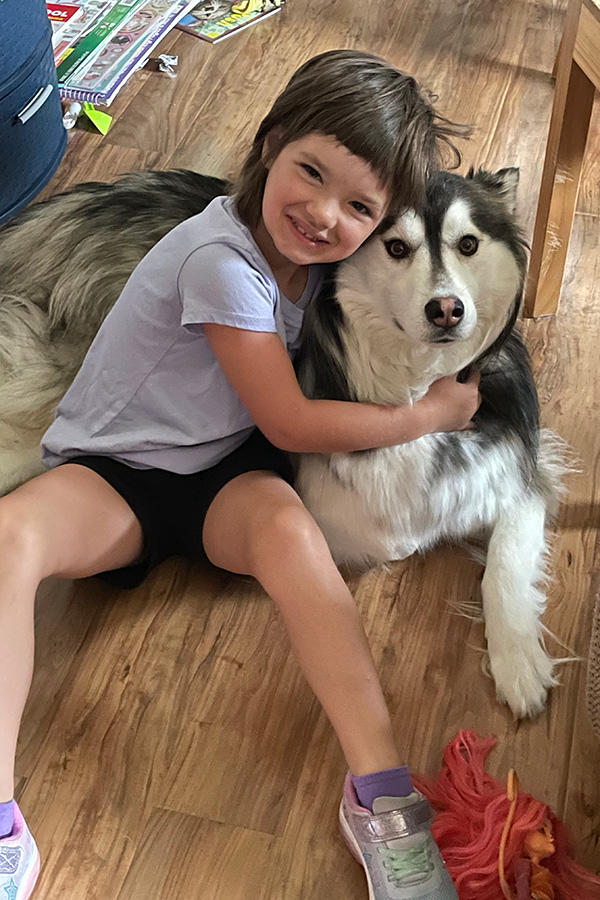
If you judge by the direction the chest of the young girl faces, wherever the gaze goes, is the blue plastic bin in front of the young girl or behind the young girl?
behind

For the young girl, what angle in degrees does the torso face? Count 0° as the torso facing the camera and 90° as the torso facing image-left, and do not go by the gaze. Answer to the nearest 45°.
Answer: approximately 315°
